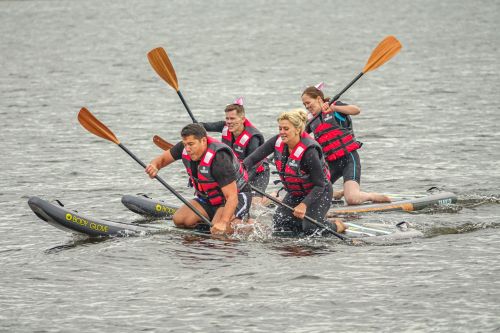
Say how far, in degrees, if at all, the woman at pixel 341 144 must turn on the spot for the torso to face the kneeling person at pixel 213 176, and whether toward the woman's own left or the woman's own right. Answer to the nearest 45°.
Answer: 0° — they already face them

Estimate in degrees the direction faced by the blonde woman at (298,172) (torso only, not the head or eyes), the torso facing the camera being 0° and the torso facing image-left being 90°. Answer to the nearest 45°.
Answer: approximately 45°

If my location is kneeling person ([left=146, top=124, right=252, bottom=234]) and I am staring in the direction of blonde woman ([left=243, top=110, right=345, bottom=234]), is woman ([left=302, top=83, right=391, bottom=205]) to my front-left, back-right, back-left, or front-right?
front-left

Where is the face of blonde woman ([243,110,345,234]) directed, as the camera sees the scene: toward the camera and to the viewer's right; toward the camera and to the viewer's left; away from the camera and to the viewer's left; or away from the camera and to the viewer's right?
toward the camera and to the viewer's left

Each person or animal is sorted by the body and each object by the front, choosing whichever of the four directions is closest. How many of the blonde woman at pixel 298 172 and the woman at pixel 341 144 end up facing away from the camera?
0

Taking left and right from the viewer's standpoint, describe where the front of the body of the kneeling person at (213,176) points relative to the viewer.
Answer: facing the viewer and to the left of the viewer

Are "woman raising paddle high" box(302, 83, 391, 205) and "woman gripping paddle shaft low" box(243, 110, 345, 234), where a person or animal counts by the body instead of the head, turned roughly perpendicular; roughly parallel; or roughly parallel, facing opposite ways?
roughly parallel

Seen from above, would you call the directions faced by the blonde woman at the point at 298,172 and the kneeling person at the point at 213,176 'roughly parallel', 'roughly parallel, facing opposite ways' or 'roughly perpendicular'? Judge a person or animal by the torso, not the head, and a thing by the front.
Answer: roughly parallel

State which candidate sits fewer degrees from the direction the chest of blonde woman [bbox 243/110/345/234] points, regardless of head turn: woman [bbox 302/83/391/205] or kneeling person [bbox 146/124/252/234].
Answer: the kneeling person

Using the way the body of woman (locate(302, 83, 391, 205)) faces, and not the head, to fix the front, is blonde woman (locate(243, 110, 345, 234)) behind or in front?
in front

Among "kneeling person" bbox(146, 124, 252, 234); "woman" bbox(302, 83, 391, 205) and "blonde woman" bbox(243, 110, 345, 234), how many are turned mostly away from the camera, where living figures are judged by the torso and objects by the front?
0

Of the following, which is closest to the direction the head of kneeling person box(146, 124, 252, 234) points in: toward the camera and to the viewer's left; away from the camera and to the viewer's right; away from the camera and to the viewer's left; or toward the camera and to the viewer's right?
toward the camera and to the viewer's left

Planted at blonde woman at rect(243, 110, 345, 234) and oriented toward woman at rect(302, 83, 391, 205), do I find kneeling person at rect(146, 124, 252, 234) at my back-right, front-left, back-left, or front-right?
back-left

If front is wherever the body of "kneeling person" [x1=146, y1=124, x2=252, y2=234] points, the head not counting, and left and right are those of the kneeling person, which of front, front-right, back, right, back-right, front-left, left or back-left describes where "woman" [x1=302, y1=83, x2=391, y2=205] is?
back
